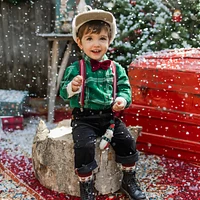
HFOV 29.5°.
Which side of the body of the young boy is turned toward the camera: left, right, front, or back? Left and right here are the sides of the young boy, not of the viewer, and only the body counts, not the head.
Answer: front

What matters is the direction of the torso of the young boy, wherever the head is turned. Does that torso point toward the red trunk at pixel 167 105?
no

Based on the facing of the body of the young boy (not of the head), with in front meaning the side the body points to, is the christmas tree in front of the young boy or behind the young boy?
behind

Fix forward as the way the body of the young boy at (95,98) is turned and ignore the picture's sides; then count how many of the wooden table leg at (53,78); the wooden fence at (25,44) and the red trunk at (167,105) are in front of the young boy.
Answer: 0

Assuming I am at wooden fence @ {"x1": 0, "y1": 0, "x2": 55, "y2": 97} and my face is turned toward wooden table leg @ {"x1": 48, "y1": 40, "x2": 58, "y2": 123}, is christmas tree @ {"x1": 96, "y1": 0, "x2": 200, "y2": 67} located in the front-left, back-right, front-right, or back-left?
front-left

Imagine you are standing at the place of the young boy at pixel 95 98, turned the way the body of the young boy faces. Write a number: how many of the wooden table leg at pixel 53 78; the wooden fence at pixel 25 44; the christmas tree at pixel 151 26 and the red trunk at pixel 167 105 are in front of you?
0

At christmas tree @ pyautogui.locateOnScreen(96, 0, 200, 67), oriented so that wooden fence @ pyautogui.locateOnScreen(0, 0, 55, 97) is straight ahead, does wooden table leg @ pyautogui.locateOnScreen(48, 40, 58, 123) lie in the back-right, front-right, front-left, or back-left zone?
front-left

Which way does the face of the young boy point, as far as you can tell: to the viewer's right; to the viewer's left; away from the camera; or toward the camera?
toward the camera

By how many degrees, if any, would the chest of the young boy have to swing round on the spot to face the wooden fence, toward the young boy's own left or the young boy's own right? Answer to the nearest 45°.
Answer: approximately 180°

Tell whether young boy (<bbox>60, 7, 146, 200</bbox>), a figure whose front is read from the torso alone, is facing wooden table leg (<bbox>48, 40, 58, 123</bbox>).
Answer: no
